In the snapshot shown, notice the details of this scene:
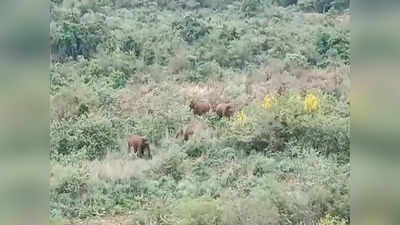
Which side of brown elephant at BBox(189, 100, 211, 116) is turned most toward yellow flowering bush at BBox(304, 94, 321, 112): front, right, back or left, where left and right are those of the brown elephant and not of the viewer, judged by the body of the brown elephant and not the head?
back

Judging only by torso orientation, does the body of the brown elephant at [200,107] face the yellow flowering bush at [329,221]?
no

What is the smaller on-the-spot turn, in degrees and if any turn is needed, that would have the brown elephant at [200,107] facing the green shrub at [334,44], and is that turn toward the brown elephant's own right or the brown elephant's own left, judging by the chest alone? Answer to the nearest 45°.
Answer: approximately 180°

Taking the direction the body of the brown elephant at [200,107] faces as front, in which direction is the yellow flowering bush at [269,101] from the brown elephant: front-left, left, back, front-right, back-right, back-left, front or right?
back

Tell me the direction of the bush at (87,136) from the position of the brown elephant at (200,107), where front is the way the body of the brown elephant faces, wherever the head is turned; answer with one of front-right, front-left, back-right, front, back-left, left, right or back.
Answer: front
